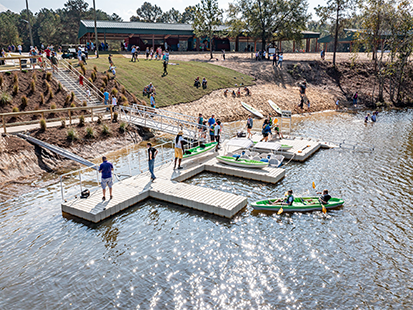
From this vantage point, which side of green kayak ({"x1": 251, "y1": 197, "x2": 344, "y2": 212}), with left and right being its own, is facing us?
left
